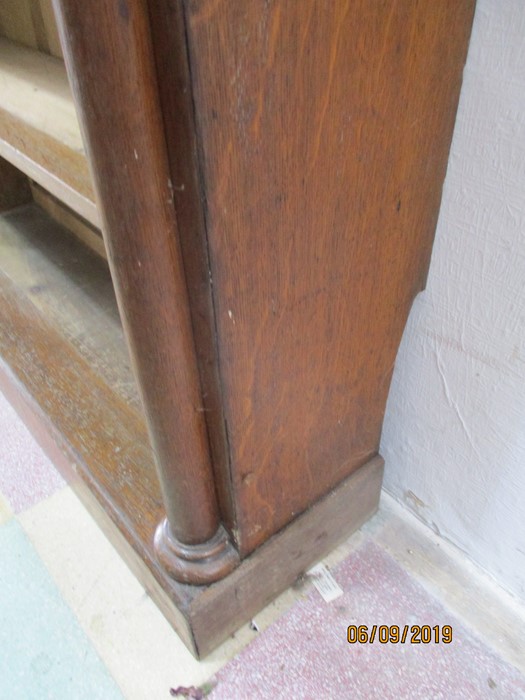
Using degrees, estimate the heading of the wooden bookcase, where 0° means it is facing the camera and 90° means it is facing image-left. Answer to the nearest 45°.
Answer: approximately 45°
